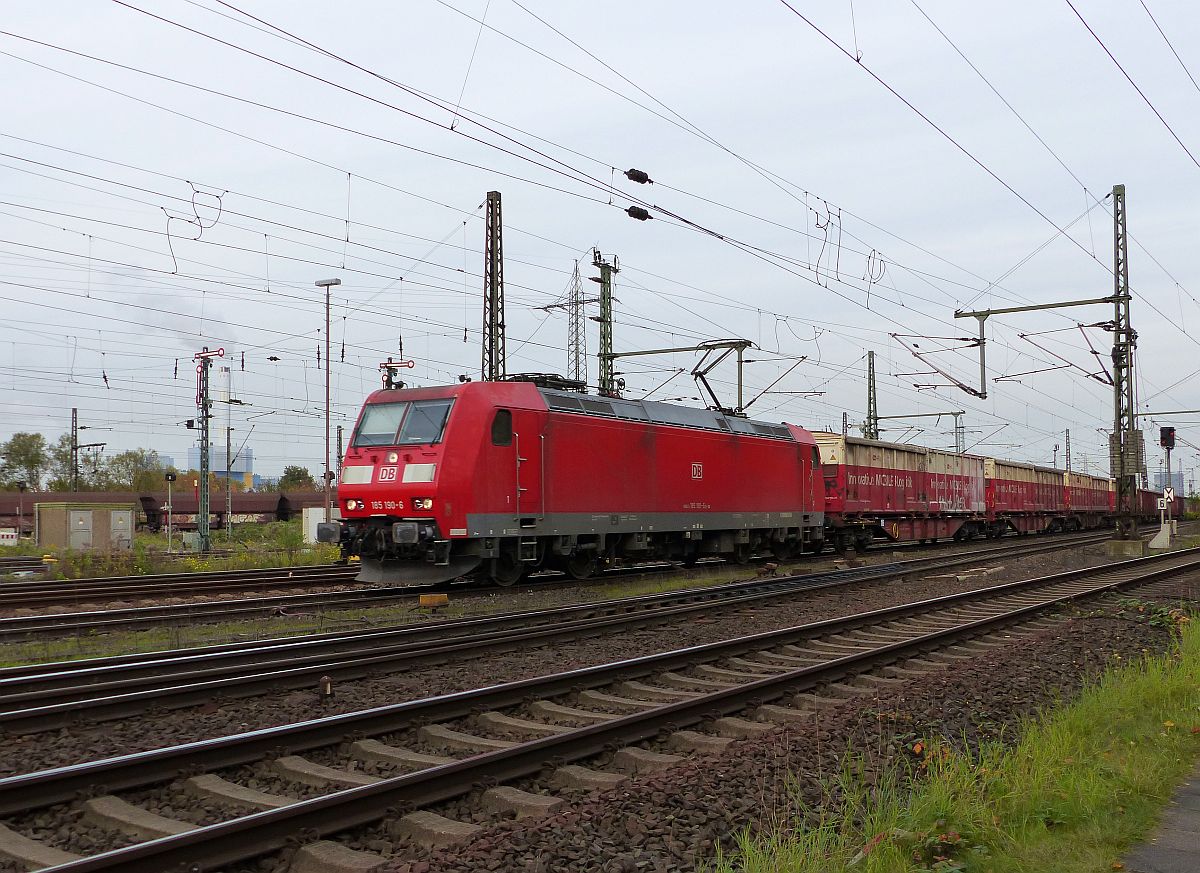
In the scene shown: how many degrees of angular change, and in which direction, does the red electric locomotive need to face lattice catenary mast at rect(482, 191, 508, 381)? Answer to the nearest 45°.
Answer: approximately 135° to its right

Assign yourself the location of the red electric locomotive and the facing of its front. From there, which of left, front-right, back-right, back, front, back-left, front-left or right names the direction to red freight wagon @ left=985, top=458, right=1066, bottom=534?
back

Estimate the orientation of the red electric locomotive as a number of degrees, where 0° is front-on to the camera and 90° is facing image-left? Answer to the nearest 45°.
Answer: approximately 45°

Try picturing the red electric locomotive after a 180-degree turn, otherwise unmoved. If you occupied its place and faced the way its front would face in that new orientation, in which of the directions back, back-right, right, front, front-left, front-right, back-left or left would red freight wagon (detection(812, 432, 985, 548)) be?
front
